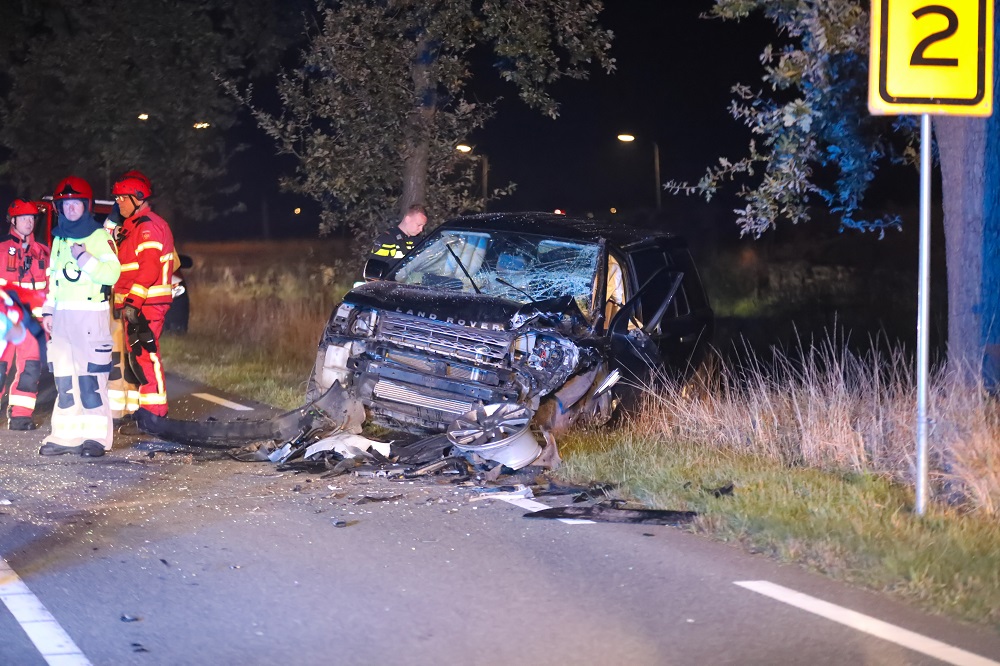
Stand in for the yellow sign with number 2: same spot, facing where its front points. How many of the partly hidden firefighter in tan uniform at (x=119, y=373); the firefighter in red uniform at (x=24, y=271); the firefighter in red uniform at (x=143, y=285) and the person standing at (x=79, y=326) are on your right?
4

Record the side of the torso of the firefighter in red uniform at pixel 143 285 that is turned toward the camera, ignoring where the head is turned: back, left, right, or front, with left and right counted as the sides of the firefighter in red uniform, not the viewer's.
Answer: left

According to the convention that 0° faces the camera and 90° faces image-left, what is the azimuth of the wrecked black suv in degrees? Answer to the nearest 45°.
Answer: approximately 45°

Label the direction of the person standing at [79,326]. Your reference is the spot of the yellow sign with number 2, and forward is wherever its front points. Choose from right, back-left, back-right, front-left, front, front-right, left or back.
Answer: right

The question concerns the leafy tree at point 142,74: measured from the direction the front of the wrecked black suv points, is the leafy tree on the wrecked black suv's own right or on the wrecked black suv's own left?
on the wrecked black suv's own right

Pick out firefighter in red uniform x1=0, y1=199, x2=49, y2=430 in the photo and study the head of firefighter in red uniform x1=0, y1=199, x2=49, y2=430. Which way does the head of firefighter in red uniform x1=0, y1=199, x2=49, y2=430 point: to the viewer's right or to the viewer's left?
to the viewer's right

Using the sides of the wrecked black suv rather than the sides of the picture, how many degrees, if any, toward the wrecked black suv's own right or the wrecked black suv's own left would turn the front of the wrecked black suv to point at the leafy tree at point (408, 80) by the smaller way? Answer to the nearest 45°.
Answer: approximately 135° to the wrecked black suv's own right

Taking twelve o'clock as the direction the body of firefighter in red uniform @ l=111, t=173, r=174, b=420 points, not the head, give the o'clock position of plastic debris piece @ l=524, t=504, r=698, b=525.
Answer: The plastic debris piece is roughly at 8 o'clock from the firefighter in red uniform.

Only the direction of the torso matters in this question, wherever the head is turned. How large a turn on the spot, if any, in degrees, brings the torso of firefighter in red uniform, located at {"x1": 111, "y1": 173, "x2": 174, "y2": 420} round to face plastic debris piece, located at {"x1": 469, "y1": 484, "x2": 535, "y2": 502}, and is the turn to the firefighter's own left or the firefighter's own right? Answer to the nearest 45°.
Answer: approximately 135° to the firefighter's own left

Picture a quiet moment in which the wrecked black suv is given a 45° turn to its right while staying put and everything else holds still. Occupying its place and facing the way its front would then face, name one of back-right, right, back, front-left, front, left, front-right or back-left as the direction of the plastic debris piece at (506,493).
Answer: left

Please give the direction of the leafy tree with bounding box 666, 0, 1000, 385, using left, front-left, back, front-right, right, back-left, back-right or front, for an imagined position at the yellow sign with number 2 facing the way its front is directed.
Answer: back

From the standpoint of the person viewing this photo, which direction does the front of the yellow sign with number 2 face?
facing the viewer

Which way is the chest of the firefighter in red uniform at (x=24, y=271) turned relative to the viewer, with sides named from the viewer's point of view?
facing the viewer and to the right of the viewer

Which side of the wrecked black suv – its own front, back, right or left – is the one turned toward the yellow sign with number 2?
left

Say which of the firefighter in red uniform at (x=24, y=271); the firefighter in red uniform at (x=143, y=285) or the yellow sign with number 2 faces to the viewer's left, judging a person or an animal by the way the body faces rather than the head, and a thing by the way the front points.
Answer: the firefighter in red uniform at (x=143, y=285)
